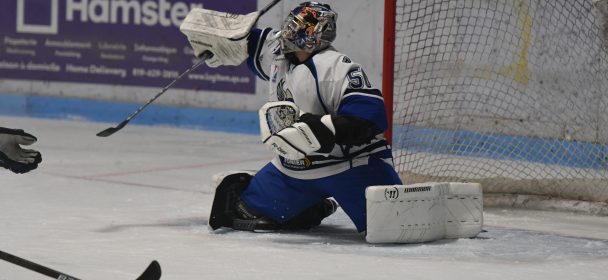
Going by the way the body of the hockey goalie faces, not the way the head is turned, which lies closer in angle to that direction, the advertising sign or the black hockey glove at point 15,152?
the black hockey glove

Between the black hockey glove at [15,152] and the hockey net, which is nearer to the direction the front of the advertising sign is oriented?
the black hockey glove

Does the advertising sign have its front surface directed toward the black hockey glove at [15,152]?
yes

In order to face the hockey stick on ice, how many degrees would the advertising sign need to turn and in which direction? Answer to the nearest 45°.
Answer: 0° — it already faces it

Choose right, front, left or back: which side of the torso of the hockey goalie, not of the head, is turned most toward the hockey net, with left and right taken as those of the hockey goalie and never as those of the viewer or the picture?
back

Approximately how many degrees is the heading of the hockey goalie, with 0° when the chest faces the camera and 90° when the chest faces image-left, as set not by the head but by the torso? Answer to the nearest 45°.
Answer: approximately 45°

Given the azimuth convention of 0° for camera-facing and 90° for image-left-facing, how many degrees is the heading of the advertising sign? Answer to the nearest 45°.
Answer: approximately 0°

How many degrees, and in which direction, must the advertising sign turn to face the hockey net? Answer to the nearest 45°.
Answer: approximately 45° to its left
